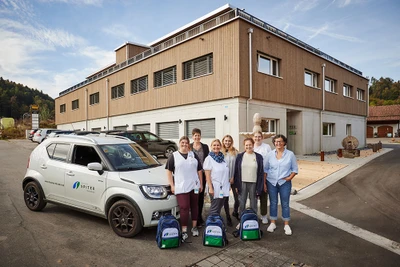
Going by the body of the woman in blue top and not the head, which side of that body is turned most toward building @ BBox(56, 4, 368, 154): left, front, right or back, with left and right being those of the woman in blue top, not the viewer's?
back

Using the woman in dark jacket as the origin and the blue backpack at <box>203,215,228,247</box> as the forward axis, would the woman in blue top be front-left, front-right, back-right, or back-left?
back-left

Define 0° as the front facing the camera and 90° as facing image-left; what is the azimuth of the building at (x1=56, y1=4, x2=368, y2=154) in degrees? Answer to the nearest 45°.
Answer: approximately 315°

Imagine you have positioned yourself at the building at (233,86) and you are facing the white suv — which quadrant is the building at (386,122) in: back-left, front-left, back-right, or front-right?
back-left

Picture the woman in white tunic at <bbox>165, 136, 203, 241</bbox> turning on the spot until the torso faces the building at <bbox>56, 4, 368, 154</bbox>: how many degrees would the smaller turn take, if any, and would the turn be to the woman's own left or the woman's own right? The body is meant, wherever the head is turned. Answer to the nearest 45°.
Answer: approximately 180°

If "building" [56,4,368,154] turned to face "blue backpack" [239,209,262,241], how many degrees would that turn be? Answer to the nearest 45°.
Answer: approximately 45° to its right

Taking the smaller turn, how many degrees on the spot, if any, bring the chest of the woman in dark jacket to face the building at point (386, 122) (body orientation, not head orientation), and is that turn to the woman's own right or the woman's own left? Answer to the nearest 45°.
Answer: approximately 135° to the woman's own left

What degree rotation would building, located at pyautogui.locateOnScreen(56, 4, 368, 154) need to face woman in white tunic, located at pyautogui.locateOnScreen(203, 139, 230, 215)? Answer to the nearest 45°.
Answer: approximately 45° to its right

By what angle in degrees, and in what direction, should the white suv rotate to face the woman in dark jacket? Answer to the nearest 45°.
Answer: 0° — it already faces them

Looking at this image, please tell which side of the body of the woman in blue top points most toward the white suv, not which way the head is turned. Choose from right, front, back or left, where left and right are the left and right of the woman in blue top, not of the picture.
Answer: right

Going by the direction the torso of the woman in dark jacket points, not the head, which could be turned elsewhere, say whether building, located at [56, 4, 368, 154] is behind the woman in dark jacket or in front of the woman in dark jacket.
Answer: behind
